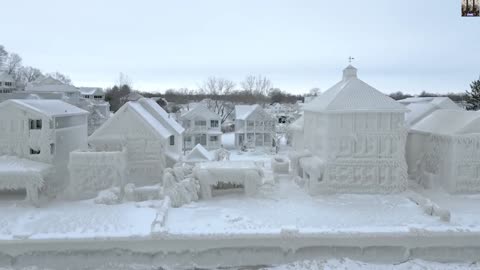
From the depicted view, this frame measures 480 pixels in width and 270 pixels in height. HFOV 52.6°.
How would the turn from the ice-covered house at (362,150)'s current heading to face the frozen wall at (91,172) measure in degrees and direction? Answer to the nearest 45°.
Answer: approximately 90° to its right

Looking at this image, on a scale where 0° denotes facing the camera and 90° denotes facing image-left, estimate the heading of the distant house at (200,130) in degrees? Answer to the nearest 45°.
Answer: approximately 0°

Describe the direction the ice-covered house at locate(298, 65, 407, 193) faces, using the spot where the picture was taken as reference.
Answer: facing the viewer

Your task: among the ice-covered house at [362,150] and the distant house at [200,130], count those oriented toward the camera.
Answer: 2

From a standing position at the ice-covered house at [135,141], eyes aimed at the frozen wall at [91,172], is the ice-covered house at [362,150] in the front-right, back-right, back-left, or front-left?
back-left

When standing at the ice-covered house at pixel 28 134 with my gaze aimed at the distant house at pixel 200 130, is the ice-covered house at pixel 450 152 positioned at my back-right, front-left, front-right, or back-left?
front-right

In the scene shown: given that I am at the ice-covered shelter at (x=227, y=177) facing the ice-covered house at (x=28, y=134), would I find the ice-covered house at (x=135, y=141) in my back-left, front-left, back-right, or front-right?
front-right

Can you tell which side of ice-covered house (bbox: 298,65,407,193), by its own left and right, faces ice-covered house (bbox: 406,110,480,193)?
left

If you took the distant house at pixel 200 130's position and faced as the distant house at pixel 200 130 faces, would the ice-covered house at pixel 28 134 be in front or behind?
in front

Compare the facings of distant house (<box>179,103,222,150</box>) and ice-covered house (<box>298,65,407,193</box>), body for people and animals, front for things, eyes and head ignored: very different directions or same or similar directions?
same or similar directions

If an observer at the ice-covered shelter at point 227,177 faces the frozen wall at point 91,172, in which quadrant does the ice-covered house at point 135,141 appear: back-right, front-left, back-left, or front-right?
front-right

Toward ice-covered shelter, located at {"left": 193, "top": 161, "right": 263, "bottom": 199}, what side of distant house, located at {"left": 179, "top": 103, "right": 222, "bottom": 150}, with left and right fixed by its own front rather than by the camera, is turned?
front

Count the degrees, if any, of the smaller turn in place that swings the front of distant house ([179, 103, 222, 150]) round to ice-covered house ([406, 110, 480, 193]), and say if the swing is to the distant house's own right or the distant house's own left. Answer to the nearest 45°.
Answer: approximately 45° to the distant house's own left

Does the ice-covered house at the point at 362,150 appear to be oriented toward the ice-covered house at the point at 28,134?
no
